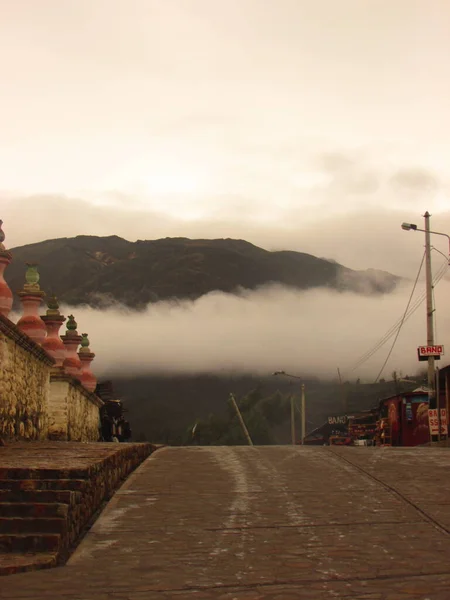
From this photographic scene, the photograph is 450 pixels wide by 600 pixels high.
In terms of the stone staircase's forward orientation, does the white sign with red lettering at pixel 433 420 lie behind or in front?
behind

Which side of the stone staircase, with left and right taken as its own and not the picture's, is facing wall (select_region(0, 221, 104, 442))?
back

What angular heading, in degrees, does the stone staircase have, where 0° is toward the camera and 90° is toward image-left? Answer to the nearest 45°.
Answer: approximately 0°

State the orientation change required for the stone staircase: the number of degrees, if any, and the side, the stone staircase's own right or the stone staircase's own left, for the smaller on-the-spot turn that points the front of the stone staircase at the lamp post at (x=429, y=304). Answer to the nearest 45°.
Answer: approximately 135° to the stone staircase's own left

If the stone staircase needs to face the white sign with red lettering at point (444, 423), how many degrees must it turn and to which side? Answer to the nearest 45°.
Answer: approximately 135° to its left
